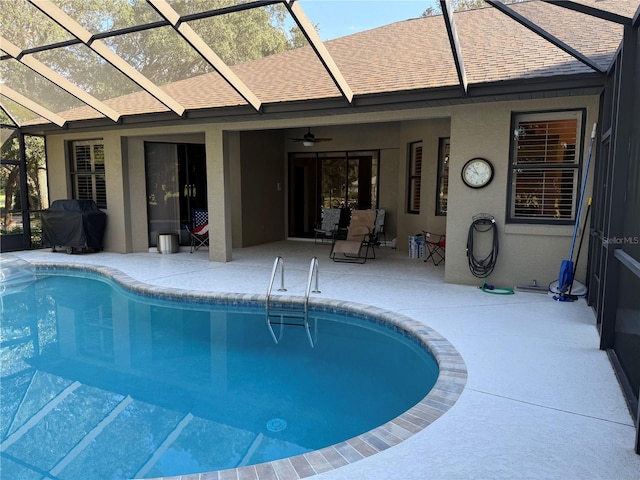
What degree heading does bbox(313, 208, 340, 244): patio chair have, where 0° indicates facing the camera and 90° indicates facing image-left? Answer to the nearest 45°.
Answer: approximately 45°

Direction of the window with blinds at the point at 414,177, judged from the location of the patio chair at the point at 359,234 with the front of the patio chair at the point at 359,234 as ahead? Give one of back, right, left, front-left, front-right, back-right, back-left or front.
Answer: back

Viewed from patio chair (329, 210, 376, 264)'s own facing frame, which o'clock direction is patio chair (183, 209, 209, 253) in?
patio chair (183, 209, 209, 253) is roughly at 2 o'clock from patio chair (329, 210, 376, 264).

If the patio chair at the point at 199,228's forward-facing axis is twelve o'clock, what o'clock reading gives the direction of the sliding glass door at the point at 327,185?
The sliding glass door is roughly at 7 o'clock from the patio chair.

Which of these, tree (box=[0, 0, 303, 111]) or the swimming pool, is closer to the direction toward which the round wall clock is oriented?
the swimming pool

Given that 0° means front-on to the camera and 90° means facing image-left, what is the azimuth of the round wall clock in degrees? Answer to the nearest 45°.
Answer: approximately 0°

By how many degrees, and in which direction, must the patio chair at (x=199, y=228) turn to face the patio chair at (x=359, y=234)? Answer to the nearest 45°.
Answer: approximately 90° to its left

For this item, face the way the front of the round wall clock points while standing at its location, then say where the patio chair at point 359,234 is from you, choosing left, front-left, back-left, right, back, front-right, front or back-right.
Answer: back-right

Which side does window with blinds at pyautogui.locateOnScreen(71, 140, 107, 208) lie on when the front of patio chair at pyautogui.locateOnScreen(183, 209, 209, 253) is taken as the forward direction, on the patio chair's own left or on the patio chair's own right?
on the patio chair's own right
